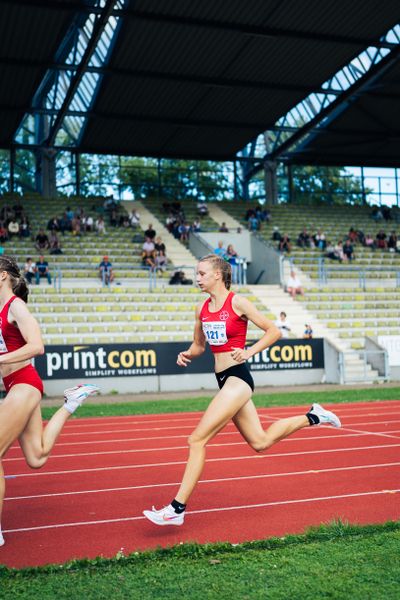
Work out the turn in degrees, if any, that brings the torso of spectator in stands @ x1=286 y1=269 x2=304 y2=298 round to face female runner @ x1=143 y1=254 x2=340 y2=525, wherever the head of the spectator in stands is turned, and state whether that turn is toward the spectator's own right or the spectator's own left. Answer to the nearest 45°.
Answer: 0° — they already face them

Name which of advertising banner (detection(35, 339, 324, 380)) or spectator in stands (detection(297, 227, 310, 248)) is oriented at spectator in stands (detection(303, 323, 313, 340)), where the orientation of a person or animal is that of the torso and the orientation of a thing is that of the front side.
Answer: spectator in stands (detection(297, 227, 310, 248))

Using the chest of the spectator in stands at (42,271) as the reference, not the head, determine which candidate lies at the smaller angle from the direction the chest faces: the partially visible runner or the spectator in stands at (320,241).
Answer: the partially visible runner

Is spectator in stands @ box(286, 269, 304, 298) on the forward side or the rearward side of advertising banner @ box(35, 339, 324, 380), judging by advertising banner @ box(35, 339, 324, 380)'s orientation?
on the rearward side

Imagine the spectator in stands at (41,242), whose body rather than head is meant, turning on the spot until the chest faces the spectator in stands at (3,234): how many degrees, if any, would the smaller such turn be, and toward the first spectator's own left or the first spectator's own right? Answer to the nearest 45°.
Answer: approximately 90° to the first spectator's own right

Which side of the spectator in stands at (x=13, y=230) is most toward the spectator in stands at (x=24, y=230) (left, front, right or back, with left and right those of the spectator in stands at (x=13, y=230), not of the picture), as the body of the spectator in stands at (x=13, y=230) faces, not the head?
left

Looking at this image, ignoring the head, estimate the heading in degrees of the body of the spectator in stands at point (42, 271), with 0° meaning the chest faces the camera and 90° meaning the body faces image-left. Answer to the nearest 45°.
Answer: approximately 0°
